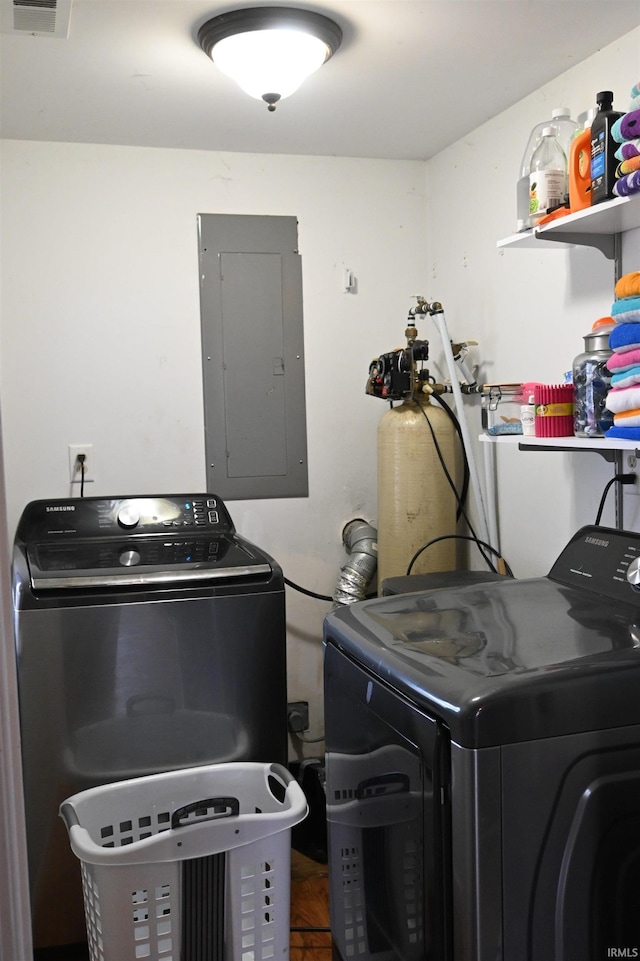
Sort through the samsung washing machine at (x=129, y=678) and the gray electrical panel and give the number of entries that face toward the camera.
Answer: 2

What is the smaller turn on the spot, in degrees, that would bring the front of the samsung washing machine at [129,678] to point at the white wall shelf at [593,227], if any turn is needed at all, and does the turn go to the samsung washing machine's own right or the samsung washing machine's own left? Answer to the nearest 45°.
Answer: approximately 90° to the samsung washing machine's own left

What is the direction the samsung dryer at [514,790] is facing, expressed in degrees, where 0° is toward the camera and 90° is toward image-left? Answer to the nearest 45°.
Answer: approximately 45°

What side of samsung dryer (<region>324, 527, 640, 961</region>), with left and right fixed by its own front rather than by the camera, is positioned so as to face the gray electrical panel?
right

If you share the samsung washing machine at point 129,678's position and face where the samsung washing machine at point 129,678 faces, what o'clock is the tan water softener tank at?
The tan water softener tank is roughly at 8 o'clock from the samsung washing machine.

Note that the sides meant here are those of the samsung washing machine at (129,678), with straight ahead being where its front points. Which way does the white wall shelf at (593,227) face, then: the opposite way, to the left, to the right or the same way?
to the right
